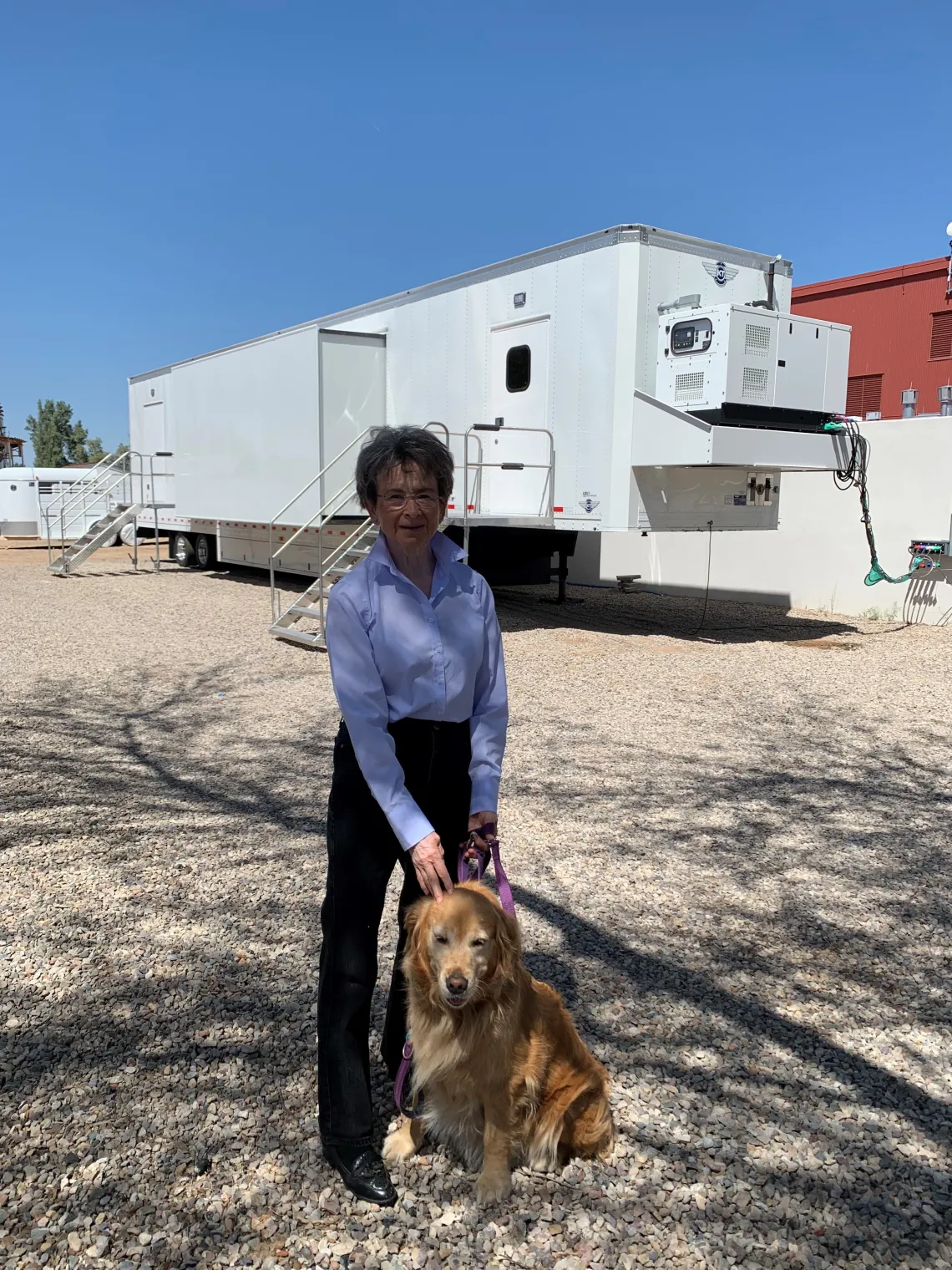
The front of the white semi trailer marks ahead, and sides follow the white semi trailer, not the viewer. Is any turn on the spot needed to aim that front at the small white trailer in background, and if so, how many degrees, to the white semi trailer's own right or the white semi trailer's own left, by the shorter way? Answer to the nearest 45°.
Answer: approximately 180°

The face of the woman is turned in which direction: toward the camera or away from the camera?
toward the camera

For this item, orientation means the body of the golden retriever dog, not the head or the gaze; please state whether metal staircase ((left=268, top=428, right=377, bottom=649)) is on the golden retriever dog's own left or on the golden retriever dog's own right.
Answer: on the golden retriever dog's own right

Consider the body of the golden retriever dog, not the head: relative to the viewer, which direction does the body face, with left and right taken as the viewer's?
facing the viewer and to the left of the viewer

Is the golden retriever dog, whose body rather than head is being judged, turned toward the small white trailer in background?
no

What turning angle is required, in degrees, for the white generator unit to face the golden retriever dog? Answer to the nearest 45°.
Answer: approximately 45° to its left

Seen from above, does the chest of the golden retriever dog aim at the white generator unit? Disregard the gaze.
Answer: no

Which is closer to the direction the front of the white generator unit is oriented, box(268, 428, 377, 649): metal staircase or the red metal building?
the metal staircase

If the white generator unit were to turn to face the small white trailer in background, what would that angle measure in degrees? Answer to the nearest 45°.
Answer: approximately 90° to its right

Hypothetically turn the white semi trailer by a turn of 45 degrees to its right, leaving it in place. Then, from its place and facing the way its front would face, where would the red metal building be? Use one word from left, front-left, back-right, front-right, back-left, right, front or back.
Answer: back-left

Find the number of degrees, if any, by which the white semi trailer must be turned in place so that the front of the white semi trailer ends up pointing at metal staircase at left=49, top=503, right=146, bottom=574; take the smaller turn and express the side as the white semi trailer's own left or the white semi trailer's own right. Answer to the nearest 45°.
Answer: approximately 180°

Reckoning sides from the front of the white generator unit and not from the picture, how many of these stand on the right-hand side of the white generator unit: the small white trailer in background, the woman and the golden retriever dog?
1

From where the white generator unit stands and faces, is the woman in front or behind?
in front

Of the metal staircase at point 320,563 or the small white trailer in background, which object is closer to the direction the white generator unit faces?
the metal staircase

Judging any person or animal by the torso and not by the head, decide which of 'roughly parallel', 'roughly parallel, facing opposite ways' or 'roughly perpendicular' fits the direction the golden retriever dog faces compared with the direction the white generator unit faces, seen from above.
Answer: roughly parallel

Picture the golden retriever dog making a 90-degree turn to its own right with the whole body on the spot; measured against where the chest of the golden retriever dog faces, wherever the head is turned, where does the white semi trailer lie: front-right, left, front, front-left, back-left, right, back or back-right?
front-right

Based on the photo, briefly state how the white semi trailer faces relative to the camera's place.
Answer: facing the viewer and to the right of the viewer

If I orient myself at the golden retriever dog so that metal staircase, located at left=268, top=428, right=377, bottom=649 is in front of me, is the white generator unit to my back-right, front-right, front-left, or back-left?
front-right

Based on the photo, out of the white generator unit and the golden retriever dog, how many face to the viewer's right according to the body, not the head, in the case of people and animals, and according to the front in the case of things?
0
